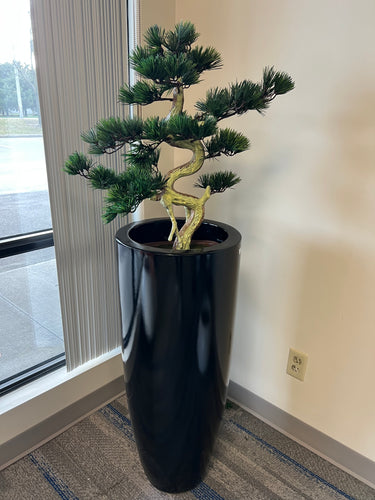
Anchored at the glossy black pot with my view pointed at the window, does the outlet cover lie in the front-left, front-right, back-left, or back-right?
back-right

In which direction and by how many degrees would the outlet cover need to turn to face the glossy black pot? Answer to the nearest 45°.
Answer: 0° — it already faces it

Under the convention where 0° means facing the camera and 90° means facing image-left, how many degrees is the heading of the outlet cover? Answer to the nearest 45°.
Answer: approximately 45°

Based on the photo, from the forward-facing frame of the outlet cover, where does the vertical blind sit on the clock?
The vertical blind is roughly at 1 o'clock from the outlet cover.

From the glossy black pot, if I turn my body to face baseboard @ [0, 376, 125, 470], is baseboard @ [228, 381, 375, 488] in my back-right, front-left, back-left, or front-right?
back-right
